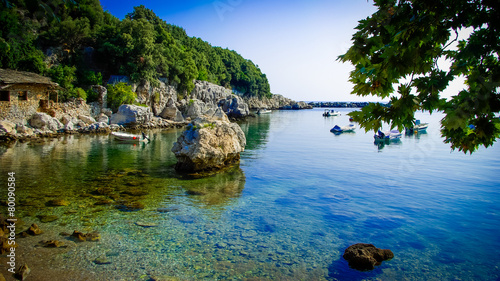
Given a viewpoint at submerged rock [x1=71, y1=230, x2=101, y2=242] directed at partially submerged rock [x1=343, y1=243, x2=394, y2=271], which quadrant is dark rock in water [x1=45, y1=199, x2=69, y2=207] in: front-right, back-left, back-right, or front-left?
back-left

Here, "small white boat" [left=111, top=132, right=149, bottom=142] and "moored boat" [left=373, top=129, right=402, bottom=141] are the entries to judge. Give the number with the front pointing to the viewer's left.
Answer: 1
